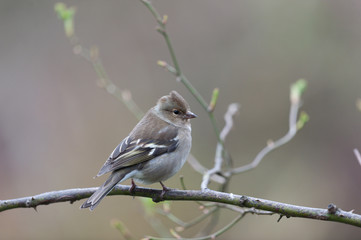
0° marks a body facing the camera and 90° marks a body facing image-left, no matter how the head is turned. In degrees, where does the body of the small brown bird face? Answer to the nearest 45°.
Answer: approximately 270°
